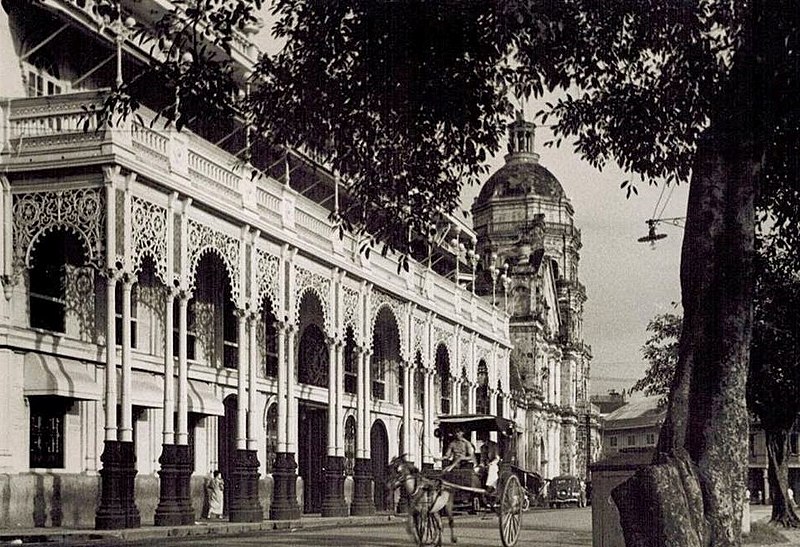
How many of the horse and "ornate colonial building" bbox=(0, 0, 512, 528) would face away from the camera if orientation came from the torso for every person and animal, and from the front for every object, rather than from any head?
0

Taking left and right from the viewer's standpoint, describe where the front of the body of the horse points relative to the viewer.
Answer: facing the viewer and to the left of the viewer

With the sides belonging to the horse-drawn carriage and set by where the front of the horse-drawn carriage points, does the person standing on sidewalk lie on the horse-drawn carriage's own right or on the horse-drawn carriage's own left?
on the horse-drawn carriage's own right

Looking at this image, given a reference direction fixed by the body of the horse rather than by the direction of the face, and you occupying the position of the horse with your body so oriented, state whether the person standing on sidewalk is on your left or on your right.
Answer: on your right

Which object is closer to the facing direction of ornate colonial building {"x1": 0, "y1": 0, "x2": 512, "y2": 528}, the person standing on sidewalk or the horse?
the horse

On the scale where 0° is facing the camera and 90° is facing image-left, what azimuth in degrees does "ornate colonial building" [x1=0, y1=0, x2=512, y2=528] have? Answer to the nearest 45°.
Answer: approximately 315°

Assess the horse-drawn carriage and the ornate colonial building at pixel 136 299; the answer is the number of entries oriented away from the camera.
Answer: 0

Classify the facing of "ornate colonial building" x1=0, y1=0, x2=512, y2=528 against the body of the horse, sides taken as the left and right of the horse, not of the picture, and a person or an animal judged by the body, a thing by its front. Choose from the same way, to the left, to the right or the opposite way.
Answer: to the left

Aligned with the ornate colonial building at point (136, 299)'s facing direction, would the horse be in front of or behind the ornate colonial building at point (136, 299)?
in front

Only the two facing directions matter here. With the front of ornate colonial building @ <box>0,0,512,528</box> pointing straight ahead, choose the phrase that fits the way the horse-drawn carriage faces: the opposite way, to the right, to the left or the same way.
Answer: to the right
